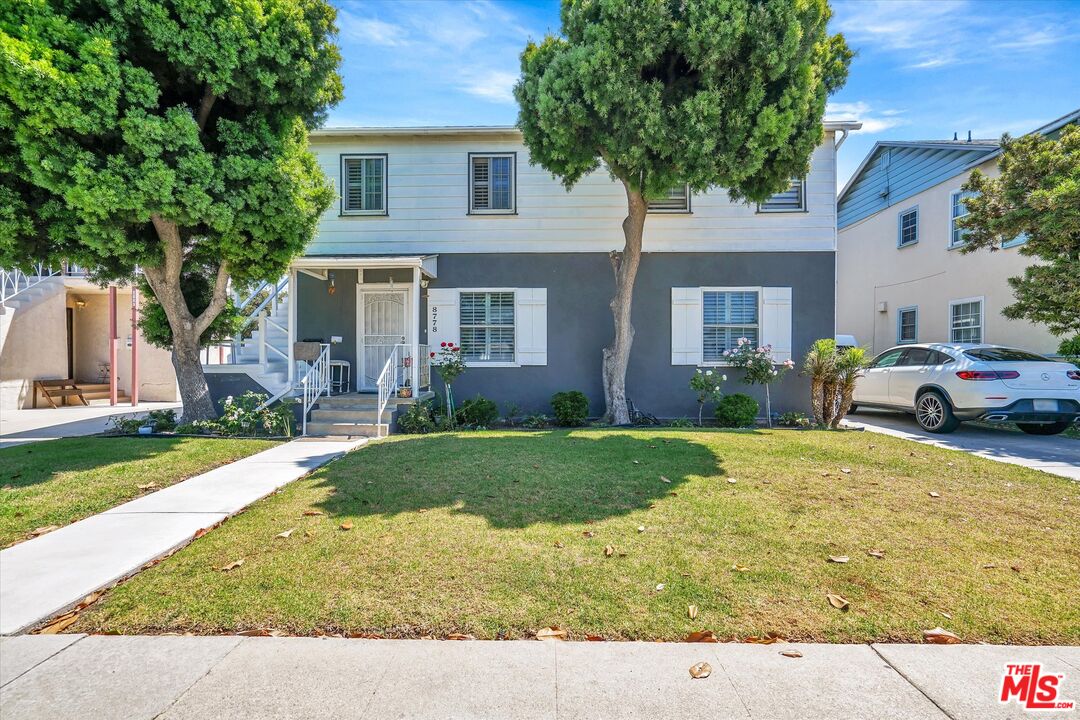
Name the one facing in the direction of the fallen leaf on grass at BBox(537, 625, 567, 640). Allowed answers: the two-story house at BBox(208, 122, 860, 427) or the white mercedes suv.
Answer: the two-story house

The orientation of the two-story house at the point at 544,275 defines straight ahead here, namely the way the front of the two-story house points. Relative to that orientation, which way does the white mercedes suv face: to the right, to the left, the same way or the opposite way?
the opposite way

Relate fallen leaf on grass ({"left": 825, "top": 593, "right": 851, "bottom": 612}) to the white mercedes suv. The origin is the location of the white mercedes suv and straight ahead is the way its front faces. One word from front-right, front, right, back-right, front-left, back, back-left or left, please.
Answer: back-left

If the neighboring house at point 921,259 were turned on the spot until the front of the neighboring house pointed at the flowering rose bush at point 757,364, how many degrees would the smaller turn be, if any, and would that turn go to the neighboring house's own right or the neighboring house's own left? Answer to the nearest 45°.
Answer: approximately 45° to the neighboring house's own right

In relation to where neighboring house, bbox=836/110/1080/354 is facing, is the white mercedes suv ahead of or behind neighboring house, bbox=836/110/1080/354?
ahead

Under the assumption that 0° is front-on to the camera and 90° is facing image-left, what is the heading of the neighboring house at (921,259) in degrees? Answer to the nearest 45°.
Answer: approximately 315°

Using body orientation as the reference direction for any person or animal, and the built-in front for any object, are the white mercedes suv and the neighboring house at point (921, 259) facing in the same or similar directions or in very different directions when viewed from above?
very different directions

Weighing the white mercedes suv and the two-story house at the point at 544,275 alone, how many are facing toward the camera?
1

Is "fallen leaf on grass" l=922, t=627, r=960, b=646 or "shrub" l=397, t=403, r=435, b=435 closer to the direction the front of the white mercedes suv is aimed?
the shrub

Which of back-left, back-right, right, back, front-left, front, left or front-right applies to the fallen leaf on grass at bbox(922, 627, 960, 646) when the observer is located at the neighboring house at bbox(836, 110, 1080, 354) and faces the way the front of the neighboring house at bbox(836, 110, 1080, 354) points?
front-right

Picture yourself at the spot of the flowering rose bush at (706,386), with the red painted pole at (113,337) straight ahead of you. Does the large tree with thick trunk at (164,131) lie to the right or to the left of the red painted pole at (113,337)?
left

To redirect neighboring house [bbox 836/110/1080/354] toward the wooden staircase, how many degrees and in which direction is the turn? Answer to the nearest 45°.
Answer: approximately 90° to its right

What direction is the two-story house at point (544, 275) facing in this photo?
toward the camera

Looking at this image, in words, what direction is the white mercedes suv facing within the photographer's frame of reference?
facing away from the viewer and to the left of the viewer
